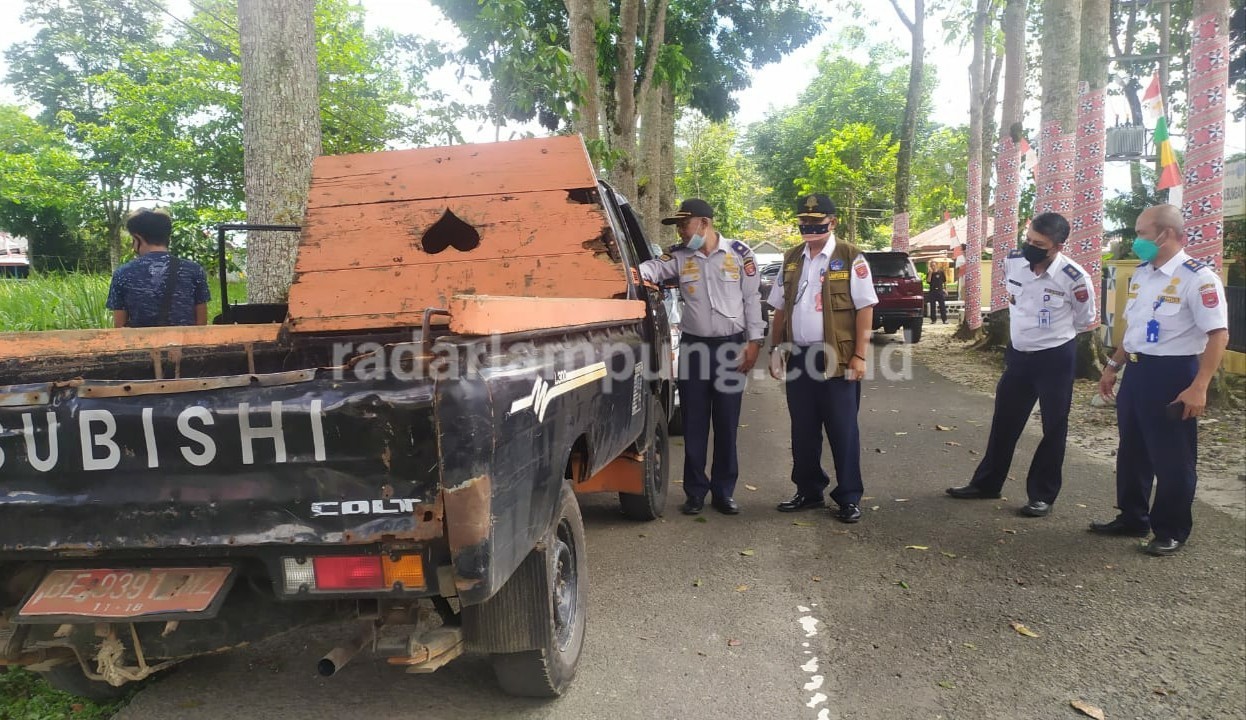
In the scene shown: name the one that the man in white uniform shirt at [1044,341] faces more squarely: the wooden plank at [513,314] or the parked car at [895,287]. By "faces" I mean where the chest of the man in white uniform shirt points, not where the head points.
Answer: the wooden plank

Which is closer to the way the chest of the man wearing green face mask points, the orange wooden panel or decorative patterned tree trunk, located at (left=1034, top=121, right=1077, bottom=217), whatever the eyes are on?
the orange wooden panel

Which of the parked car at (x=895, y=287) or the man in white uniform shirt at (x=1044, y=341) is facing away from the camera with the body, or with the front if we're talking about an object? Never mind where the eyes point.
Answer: the parked car

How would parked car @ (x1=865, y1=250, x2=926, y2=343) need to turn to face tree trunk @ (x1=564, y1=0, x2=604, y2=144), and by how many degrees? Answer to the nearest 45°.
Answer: approximately 135° to its left

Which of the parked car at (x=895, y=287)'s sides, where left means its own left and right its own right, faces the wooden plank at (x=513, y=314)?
back

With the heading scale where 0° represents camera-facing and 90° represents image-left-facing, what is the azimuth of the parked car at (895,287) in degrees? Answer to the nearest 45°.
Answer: approximately 180°

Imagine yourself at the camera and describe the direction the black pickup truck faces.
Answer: facing away from the viewer and to the right of the viewer

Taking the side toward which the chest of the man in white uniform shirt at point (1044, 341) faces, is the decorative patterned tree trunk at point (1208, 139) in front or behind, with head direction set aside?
behind

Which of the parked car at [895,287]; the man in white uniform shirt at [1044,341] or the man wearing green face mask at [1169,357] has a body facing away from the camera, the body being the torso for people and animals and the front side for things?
the parked car

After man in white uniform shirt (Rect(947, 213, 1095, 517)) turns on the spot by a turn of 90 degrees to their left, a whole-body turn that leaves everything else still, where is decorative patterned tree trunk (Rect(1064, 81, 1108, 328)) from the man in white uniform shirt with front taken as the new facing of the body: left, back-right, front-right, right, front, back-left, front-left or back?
back-left
